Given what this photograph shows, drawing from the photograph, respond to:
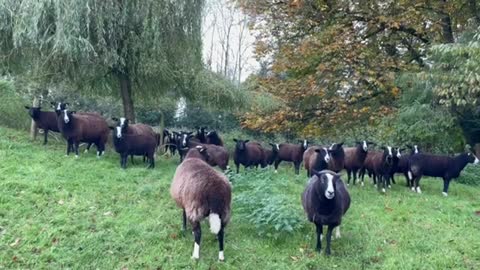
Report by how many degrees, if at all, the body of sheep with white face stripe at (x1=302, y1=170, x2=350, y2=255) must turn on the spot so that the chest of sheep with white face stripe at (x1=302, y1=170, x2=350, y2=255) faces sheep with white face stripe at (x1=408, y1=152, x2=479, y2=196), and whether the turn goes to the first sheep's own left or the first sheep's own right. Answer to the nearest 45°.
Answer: approximately 135° to the first sheep's own left

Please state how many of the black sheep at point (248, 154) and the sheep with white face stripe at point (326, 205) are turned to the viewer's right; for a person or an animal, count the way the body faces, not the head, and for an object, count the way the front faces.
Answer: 0

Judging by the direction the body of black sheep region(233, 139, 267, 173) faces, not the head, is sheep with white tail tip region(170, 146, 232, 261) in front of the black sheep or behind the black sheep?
in front

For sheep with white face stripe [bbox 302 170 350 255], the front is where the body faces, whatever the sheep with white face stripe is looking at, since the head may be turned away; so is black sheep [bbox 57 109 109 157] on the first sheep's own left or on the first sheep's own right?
on the first sheep's own right

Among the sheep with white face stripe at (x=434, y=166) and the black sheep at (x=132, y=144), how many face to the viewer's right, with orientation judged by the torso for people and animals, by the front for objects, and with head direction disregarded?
1

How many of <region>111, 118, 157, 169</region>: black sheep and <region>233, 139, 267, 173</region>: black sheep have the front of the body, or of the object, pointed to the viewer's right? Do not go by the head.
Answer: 0

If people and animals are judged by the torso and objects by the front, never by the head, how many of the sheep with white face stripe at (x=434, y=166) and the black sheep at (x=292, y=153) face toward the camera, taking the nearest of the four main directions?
0

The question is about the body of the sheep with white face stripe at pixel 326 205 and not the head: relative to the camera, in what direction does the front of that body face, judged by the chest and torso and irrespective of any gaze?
toward the camera

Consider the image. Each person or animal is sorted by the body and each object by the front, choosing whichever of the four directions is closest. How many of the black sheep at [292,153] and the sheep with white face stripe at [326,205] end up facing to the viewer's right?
1

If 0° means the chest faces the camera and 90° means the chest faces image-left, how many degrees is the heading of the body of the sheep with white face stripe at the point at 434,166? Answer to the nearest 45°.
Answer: approximately 270°

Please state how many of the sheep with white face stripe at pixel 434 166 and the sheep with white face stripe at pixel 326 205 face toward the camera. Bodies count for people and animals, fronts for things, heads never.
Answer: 1

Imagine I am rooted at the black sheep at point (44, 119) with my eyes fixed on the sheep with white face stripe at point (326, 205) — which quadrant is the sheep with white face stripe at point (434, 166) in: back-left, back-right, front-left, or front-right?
front-left

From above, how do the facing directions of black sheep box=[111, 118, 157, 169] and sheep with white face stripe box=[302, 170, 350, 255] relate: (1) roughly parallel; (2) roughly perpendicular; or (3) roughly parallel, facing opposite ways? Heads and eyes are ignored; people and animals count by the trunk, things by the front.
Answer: roughly perpendicular
